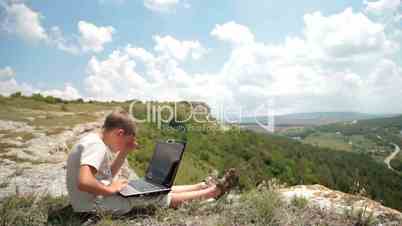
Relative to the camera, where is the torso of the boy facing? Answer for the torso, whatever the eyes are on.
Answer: to the viewer's right
